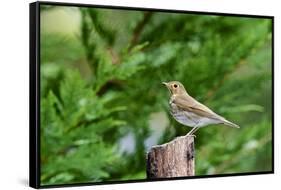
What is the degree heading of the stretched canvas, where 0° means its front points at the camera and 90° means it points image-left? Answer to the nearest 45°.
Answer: approximately 315°
